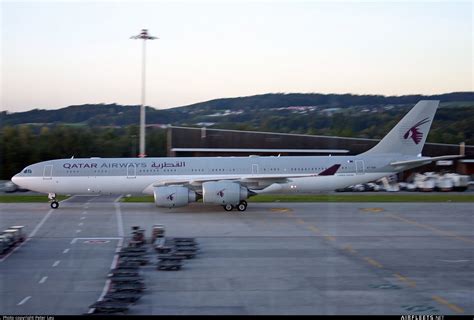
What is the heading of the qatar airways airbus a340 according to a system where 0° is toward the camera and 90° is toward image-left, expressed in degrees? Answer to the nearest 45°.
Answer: approximately 90°
